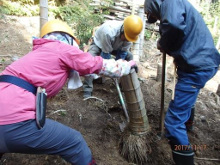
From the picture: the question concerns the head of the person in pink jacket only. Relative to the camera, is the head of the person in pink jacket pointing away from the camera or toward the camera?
away from the camera

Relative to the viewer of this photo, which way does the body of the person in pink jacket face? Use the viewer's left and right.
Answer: facing to the right of the viewer

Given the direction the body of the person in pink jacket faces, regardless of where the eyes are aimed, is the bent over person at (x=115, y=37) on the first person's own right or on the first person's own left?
on the first person's own left

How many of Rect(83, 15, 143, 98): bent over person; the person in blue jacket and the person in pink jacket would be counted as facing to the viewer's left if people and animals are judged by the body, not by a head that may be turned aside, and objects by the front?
1

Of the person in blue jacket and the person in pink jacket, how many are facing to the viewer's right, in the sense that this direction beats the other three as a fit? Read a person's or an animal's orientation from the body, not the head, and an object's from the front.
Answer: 1

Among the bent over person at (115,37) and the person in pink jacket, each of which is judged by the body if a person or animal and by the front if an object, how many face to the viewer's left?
0

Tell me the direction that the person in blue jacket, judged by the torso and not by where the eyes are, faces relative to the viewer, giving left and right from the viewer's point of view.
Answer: facing to the left of the viewer

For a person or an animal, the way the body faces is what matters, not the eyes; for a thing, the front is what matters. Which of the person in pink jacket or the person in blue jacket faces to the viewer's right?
the person in pink jacket
